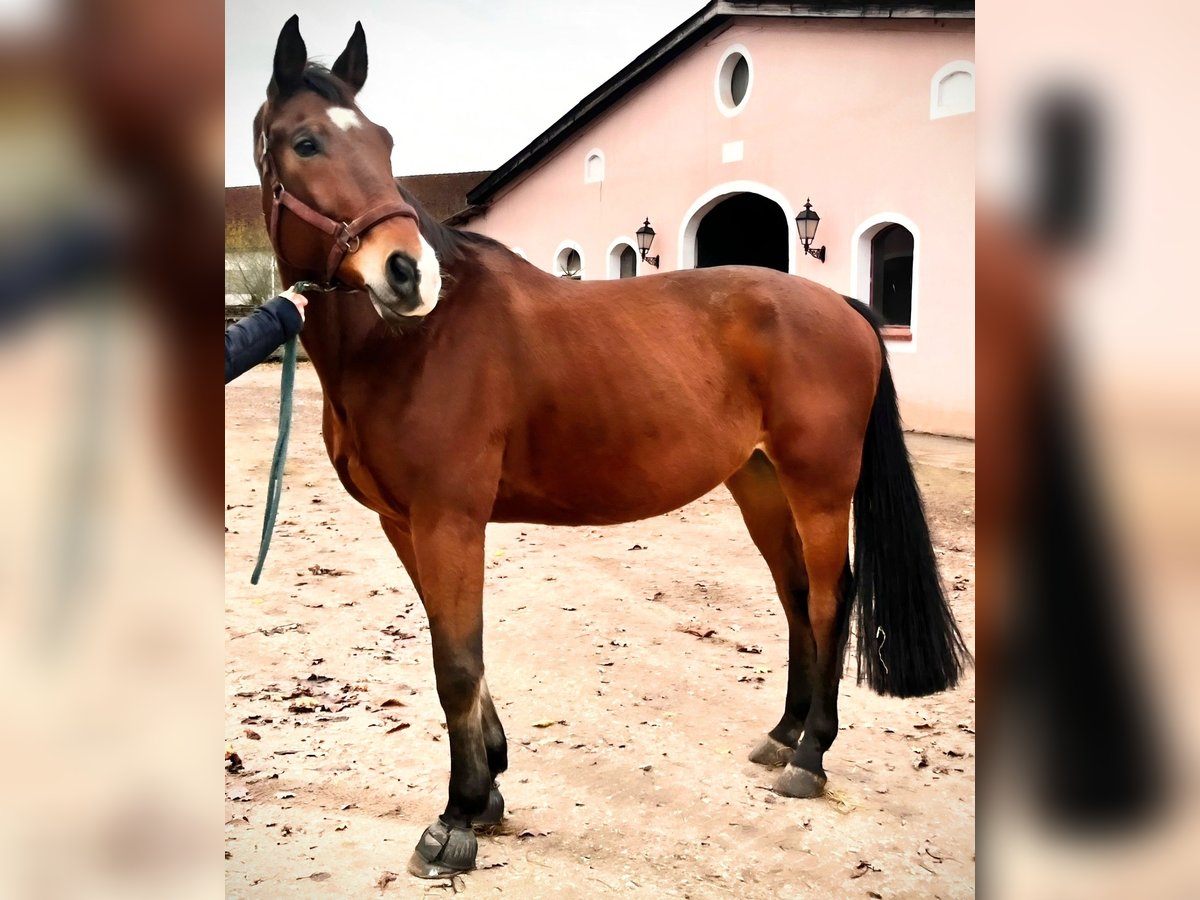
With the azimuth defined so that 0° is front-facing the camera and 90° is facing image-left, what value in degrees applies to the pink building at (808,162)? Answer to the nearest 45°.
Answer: approximately 45°

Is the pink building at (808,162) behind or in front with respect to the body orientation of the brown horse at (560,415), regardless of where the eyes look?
behind

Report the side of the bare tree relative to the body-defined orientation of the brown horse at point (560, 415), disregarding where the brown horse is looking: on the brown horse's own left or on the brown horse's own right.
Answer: on the brown horse's own right

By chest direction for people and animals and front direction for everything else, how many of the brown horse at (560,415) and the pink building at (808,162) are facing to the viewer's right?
0

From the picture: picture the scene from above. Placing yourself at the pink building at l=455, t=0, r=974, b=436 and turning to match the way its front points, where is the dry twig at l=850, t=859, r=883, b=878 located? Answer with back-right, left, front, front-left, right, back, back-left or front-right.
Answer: front-left

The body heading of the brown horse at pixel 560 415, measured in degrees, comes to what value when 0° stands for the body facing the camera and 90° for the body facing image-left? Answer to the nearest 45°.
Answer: approximately 45°
